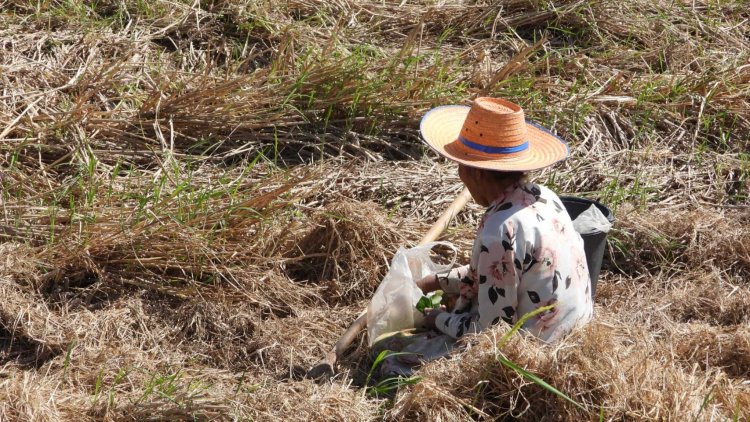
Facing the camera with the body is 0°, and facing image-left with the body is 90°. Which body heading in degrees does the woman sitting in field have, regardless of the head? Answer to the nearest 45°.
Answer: approximately 135°

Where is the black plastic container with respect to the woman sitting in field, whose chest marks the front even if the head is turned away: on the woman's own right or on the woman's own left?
on the woman's own right

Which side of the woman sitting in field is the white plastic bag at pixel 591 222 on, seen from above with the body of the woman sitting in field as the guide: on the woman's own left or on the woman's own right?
on the woman's own right
